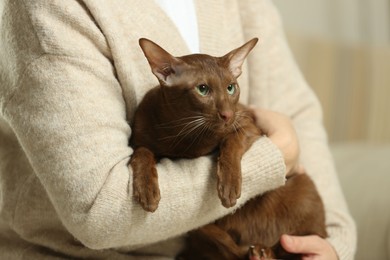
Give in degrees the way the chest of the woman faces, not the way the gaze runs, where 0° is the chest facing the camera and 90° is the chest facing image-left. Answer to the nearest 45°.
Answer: approximately 315°
